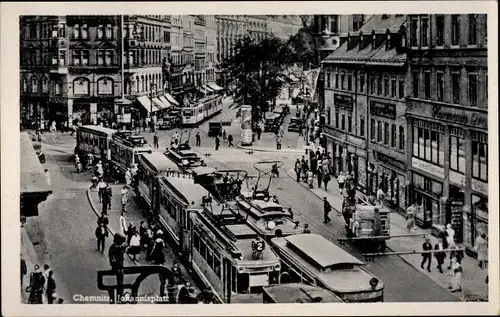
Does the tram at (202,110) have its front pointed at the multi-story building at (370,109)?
no

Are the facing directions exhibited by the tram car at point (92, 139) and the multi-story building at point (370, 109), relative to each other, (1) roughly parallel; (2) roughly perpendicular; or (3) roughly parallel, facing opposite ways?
roughly perpendicular

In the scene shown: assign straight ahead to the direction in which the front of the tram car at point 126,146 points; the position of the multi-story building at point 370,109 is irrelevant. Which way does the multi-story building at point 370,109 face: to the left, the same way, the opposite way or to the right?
to the right

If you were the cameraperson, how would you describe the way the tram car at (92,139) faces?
facing the viewer and to the right of the viewer

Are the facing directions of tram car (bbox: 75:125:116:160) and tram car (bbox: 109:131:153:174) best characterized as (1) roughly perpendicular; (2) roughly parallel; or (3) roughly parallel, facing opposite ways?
roughly parallel

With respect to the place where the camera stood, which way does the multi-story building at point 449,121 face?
facing the viewer and to the left of the viewer
